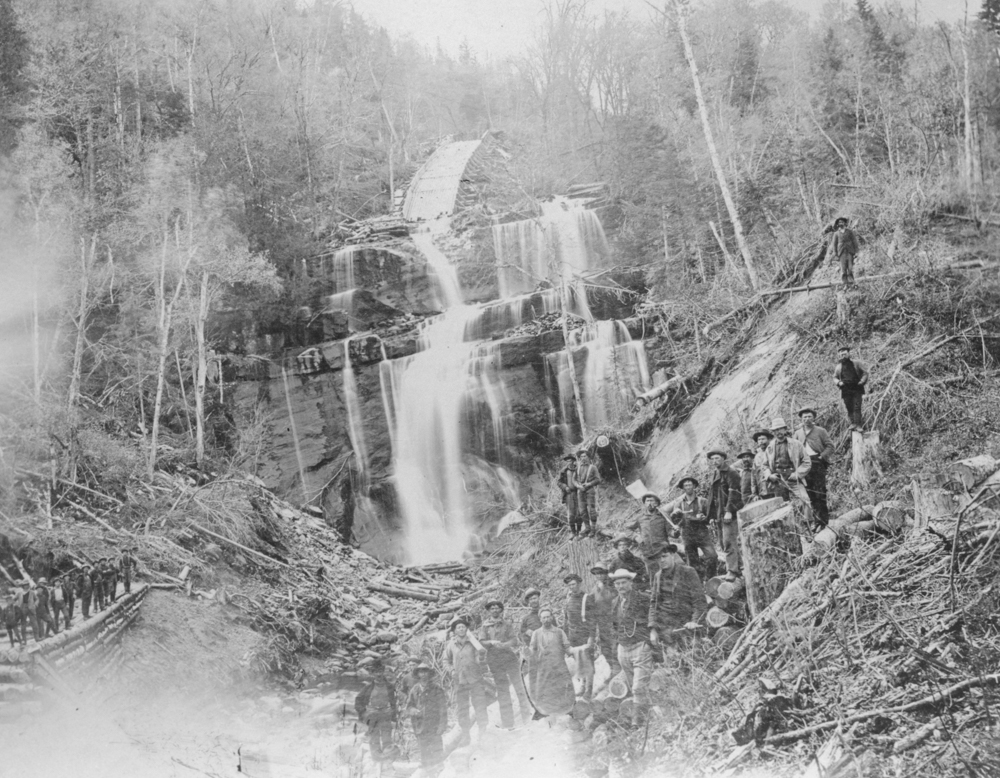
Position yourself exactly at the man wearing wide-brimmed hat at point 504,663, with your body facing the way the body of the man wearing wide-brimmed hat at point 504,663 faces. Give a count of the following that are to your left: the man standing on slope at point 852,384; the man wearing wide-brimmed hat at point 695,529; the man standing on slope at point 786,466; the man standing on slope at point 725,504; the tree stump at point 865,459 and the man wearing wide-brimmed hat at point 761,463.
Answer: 6

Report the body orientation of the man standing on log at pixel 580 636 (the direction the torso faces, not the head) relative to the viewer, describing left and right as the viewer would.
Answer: facing the viewer and to the left of the viewer

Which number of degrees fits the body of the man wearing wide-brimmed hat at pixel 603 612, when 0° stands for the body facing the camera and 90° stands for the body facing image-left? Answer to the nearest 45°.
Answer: approximately 45°

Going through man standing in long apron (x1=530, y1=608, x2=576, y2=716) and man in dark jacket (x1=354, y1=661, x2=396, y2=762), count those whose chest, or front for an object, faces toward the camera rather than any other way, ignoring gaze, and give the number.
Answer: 2

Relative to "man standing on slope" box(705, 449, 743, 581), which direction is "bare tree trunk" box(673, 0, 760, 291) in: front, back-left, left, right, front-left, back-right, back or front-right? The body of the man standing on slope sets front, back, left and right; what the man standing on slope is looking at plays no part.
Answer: back-right

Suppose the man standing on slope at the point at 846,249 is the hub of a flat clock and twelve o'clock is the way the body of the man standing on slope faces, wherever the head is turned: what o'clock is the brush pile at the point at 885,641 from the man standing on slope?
The brush pile is roughly at 12 o'clock from the man standing on slope.

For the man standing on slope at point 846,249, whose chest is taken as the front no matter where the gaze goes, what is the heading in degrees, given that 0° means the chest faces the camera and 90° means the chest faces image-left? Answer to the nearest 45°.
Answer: approximately 0°

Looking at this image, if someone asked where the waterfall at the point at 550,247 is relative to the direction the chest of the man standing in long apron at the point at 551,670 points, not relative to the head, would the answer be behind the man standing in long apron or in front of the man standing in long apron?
behind

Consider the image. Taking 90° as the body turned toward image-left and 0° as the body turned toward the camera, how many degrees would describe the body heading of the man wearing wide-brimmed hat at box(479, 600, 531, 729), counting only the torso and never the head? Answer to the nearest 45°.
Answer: approximately 0°
